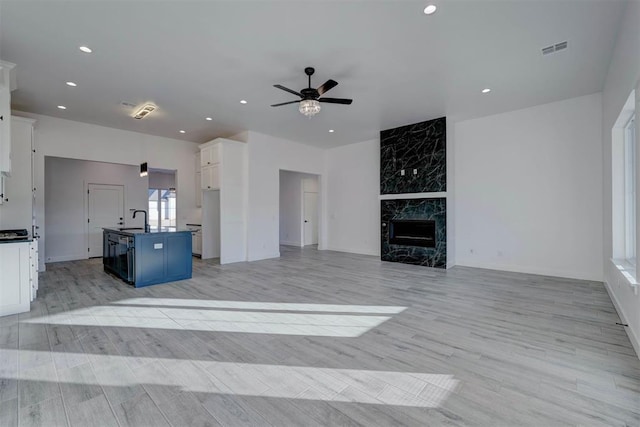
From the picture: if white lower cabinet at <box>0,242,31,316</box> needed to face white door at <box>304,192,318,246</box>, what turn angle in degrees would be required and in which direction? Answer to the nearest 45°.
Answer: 0° — it already faces it

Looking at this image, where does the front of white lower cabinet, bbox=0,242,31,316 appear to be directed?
to the viewer's right

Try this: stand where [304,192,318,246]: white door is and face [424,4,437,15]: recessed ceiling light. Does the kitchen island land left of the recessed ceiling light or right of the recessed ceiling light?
right

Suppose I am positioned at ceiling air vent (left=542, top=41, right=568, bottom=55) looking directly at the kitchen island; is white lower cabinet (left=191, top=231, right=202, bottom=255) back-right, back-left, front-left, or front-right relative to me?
front-right

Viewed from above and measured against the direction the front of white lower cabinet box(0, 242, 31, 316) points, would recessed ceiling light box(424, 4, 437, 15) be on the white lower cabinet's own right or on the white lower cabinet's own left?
on the white lower cabinet's own right

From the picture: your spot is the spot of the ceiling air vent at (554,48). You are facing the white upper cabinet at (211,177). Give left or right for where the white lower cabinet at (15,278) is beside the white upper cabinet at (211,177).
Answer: left

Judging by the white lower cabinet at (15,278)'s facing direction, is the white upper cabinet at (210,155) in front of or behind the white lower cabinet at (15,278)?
in front

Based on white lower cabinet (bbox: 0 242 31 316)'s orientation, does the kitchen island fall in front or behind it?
in front

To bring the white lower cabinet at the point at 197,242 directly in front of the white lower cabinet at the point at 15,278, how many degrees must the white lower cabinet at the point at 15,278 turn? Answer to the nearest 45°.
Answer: approximately 45° to its left
